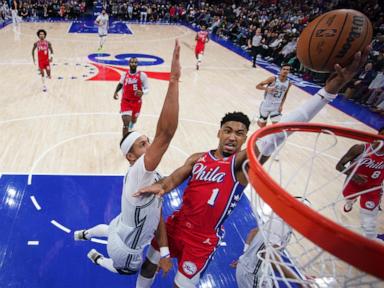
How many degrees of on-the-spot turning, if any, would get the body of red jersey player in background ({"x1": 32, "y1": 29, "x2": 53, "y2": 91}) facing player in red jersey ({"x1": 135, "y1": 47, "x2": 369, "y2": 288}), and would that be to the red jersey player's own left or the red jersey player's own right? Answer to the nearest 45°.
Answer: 0° — they already face them

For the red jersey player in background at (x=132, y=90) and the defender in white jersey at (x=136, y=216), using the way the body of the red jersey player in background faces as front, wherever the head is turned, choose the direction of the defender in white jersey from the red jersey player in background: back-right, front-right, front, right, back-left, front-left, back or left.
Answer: front

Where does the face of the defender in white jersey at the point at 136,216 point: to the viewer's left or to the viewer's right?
to the viewer's right

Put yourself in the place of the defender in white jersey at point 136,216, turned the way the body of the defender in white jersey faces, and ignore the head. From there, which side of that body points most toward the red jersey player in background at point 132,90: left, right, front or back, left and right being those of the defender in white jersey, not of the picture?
left

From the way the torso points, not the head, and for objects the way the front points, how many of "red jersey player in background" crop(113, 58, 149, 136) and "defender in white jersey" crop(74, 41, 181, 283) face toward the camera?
1

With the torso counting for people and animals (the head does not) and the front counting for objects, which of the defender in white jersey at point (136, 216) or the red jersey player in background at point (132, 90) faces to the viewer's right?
the defender in white jersey

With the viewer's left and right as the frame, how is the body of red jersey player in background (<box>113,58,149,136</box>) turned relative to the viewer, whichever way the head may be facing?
facing the viewer

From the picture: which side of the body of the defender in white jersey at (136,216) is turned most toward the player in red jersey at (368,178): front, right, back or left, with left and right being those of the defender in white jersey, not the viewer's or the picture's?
front

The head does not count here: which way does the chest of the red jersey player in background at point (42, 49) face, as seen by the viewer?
toward the camera

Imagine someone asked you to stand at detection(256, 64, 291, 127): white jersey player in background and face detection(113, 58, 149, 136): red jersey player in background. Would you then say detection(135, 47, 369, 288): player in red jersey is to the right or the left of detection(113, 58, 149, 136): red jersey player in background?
left

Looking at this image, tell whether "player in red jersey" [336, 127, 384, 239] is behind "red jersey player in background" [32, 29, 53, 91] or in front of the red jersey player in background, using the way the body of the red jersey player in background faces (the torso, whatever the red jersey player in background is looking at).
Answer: in front

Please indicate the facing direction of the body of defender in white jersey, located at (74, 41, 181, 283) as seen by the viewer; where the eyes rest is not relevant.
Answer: to the viewer's right
